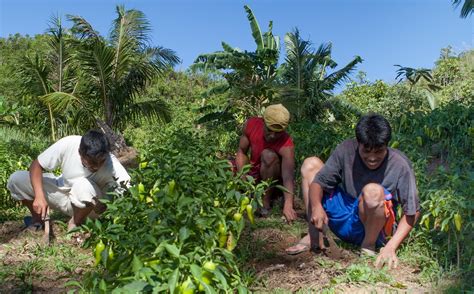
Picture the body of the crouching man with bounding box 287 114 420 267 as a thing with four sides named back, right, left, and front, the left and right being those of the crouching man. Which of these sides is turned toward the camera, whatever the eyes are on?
front

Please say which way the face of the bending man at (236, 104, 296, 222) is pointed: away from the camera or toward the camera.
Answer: toward the camera

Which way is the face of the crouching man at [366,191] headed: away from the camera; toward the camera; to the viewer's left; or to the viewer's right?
toward the camera

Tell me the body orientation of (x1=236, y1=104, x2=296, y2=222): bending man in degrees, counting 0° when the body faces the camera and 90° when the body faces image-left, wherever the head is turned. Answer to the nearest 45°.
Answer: approximately 0°

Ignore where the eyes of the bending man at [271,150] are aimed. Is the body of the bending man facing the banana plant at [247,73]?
no

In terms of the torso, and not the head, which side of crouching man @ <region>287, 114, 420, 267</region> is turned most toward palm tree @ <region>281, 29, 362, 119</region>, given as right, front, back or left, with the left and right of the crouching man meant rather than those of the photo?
back

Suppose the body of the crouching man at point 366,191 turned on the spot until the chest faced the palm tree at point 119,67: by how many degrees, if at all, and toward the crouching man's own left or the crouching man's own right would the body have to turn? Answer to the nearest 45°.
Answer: approximately 135° to the crouching man's own right

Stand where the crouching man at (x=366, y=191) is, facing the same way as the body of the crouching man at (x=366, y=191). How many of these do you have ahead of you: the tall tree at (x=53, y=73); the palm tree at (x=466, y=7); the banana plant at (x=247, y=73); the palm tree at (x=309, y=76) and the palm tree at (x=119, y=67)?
0

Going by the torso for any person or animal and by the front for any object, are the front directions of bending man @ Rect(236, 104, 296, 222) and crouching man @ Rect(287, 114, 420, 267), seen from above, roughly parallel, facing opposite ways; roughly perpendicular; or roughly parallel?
roughly parallel

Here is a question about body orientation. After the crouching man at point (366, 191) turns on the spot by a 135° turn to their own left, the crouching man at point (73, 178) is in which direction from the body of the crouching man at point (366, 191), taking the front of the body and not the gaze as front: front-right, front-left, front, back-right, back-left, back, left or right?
back-left

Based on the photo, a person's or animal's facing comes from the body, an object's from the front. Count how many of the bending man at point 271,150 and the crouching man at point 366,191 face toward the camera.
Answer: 2

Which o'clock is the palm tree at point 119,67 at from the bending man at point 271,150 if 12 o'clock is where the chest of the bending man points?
The palm tree is roughly at 5 o'clock from the bending man.
